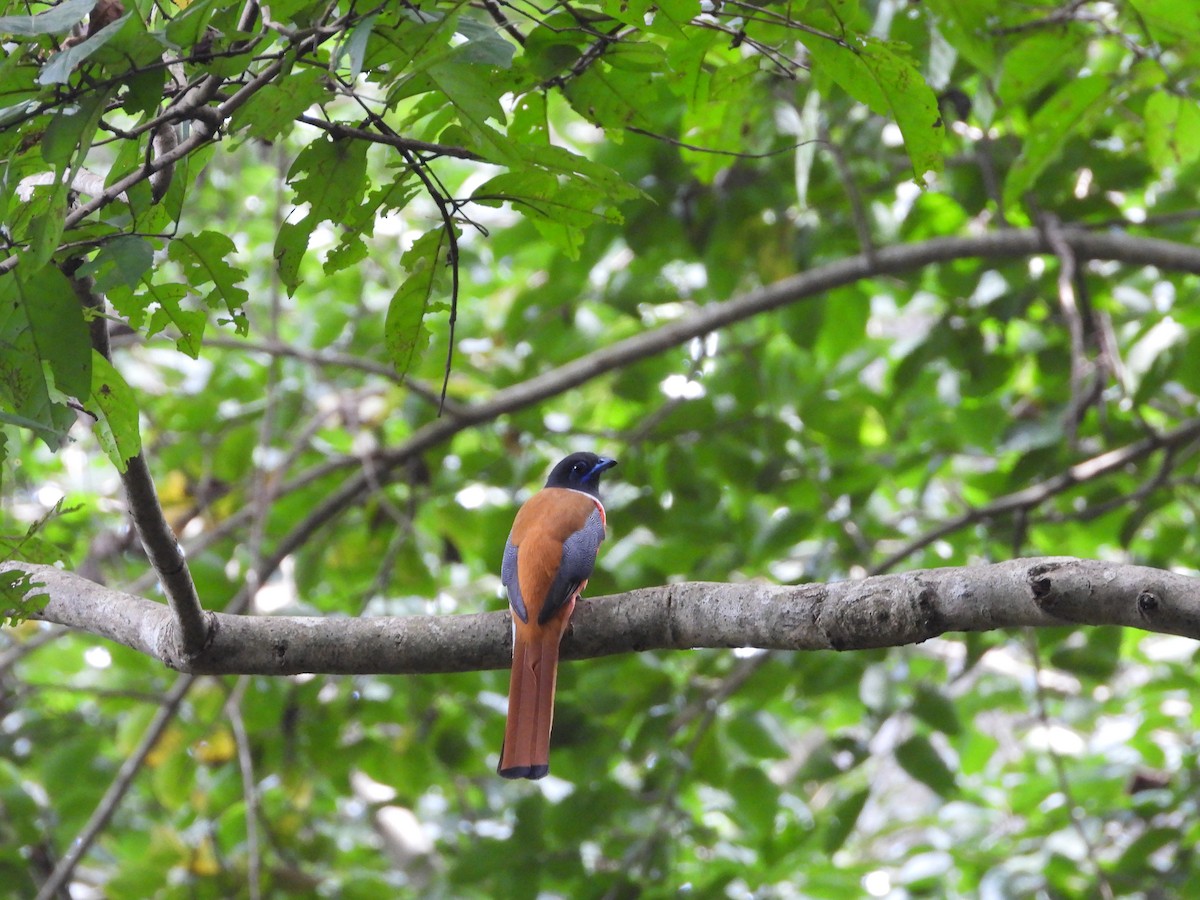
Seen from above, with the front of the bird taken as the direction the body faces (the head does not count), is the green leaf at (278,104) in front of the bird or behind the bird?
behind

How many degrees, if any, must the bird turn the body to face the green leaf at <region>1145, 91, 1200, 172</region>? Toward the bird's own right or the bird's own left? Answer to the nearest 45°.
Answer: approximately 45° to the bird's own right

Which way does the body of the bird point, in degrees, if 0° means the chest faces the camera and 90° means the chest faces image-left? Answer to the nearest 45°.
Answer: approximately 225°

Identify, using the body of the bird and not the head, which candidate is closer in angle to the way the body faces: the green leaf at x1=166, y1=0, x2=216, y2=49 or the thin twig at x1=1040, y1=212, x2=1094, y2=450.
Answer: the thin twig

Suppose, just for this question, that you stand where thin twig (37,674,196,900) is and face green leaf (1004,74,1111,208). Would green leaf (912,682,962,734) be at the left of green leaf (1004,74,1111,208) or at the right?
left

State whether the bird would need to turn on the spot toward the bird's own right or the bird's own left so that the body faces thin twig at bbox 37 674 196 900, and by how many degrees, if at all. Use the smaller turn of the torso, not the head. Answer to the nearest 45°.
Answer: approximately 90° to the bird's own left

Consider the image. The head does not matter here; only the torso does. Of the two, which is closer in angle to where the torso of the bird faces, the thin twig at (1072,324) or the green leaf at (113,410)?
the thin twig
